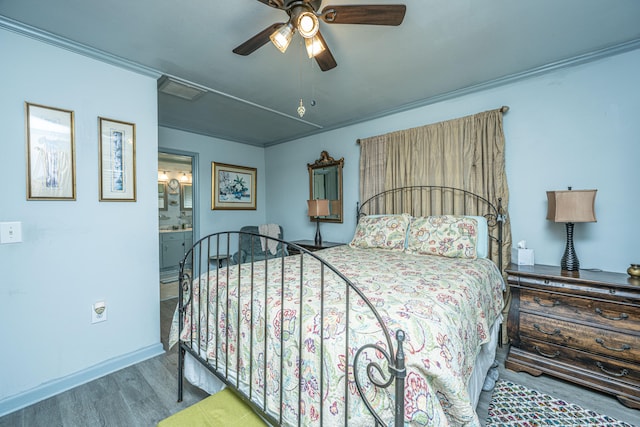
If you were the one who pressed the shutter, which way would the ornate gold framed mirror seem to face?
facing the viewer and to the left of the viewer

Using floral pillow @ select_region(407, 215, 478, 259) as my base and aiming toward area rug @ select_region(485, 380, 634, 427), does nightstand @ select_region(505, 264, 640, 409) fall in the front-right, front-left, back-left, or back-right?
front-left

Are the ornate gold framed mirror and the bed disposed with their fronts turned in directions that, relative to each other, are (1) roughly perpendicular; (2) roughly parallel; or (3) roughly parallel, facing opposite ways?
roughly parallel

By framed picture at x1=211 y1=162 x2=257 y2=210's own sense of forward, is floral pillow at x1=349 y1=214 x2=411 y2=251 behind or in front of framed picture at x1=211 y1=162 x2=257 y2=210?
in front

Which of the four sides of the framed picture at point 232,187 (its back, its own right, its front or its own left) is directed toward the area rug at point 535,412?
front

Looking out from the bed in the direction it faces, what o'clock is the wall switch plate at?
The wall switch plate is roughly at 2 o'clock from the bed.

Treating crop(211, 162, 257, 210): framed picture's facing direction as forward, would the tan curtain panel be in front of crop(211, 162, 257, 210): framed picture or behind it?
in front

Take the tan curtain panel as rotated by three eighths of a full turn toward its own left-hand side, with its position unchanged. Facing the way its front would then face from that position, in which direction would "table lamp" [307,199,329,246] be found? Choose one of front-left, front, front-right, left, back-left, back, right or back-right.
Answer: back

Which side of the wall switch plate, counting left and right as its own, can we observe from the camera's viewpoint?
front

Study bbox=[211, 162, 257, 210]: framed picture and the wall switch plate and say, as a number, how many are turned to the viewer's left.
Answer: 0

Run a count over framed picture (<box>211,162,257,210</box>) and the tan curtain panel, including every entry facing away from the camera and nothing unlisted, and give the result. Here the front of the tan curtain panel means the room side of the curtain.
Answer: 0

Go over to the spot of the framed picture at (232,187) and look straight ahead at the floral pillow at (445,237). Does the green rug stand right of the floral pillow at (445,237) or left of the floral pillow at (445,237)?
right
